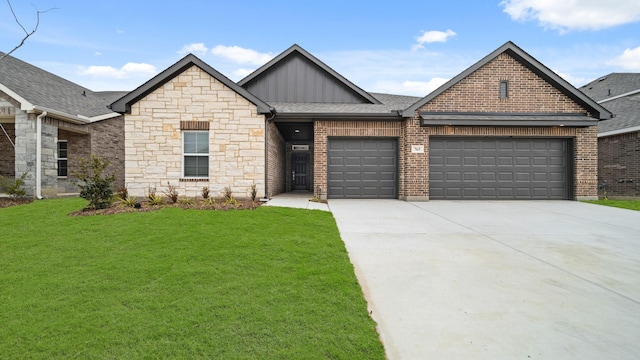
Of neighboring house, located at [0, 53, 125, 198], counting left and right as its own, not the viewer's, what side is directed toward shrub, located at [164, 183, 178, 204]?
left

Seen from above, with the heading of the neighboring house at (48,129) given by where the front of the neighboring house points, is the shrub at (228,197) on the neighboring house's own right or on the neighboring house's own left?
on the neighboring house's own left

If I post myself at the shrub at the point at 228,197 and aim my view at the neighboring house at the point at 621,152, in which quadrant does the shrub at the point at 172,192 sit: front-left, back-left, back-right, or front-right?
back-left

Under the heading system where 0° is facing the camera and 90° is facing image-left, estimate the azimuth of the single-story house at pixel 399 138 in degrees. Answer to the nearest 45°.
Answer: approximately 0°

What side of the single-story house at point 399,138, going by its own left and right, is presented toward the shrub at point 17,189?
right

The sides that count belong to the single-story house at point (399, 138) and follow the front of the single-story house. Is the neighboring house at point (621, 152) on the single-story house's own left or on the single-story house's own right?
on the single-story house's own left

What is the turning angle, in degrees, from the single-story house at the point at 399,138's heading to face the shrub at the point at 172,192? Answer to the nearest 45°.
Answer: approximately 90° to its right

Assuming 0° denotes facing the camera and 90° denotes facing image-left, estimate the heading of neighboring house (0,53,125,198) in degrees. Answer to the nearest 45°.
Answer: approximately 45°
